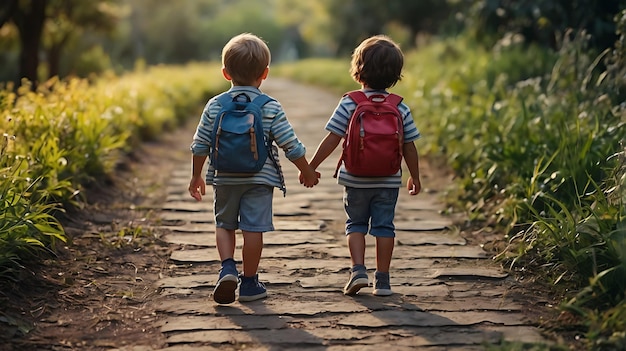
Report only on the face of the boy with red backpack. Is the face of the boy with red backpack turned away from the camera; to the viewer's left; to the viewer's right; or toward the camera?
away from the camera

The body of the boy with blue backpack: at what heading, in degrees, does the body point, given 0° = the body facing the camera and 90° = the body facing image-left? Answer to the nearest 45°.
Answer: approximately 180°

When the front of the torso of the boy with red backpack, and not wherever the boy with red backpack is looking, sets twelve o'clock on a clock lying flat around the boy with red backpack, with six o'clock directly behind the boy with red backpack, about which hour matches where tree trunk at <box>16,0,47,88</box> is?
The tree trunk is roughly at 11 o'clock from the boy with red backpack.

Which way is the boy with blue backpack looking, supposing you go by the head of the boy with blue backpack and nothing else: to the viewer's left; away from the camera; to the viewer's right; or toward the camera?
away from the camera

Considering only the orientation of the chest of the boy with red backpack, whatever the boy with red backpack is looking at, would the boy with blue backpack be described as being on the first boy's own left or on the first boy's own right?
on the first boy's own left

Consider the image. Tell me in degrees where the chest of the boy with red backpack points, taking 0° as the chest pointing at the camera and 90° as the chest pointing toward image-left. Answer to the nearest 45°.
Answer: approximately 180°

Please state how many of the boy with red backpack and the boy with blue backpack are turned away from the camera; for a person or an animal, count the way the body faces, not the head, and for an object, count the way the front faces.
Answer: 2

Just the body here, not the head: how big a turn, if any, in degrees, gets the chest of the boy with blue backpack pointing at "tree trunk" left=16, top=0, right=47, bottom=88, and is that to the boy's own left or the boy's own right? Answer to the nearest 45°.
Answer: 0° — they already face it
